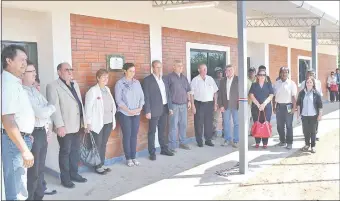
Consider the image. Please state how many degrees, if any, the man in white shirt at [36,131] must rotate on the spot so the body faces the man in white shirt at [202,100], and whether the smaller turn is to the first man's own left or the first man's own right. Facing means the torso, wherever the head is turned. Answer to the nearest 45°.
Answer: approximately 45° to the first man's own left

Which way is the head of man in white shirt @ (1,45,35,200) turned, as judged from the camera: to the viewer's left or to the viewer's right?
to the viewer's right

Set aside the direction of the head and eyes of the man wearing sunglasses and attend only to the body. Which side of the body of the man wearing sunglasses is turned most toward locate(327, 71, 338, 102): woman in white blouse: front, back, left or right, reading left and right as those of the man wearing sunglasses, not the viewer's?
left

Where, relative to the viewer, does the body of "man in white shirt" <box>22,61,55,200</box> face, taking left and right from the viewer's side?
facing to the right of the viewer
